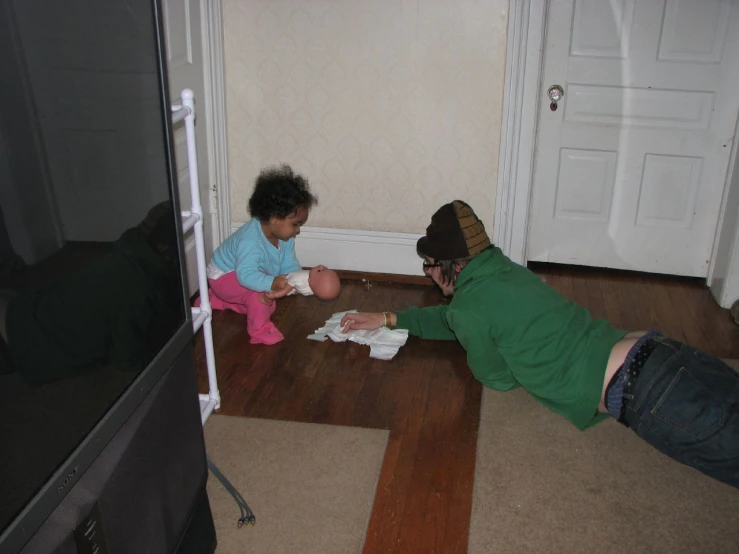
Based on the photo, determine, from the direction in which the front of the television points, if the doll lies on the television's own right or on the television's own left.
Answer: on the television's own left

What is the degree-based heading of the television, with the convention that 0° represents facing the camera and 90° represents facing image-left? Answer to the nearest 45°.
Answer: approximately 315°

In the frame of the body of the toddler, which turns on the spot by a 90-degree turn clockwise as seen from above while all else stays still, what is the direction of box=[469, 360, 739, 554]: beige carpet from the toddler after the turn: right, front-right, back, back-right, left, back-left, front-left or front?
front-left

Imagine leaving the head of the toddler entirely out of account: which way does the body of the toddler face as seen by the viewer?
to the viewer's right

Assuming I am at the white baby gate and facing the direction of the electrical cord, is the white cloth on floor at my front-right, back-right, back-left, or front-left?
back-left

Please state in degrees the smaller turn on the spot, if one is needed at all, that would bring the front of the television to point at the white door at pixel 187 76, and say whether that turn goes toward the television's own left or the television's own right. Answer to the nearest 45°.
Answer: approximately 135° to the television's own left

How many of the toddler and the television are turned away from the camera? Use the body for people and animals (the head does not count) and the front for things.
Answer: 0

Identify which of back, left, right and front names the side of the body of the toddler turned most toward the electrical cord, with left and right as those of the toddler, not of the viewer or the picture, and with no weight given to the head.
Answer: right

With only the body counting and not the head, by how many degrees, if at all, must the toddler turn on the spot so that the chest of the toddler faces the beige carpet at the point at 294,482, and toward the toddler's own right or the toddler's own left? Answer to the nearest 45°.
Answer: approximately 90° to the toddler's own right
